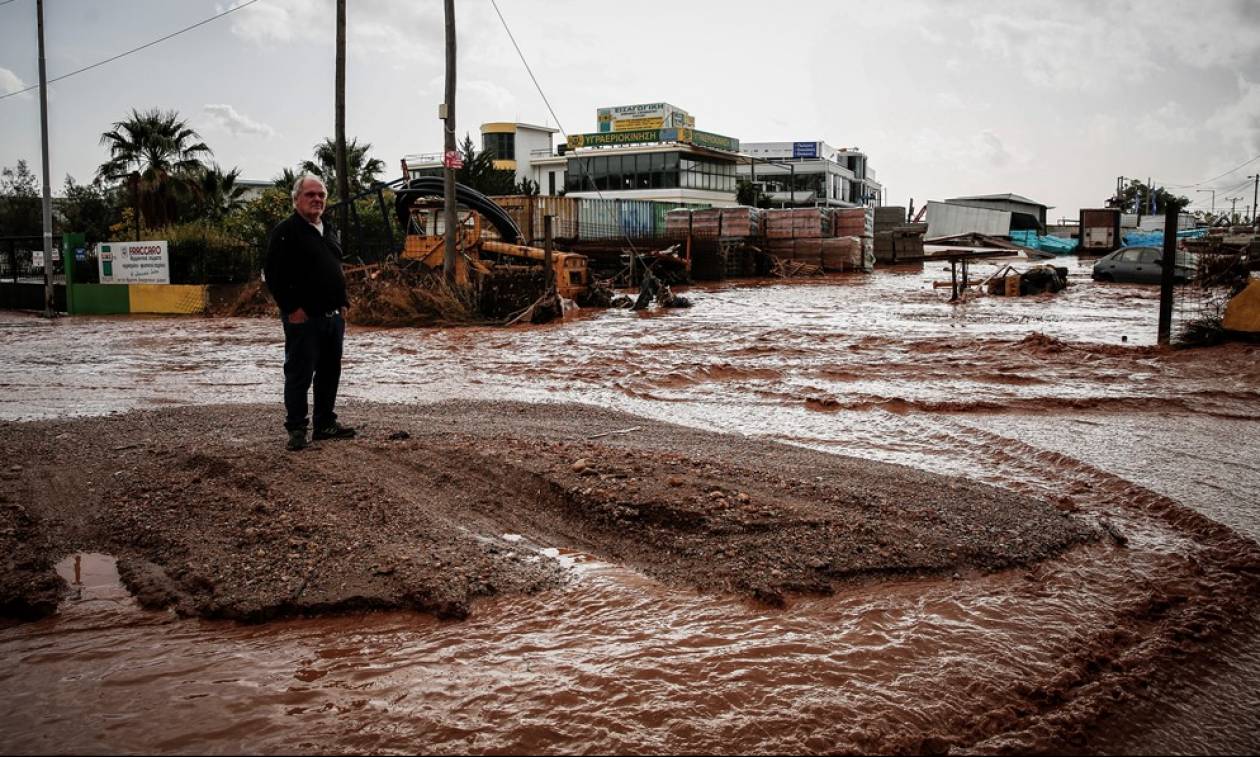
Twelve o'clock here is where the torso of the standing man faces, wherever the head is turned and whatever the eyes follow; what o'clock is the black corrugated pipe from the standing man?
The black corrugated pipe is roughly at 8 o'clock from the standing man.

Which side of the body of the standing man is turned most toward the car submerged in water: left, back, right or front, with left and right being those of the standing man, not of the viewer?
left

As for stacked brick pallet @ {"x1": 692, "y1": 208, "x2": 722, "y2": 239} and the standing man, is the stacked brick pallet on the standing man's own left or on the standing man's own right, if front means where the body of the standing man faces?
on the standing man's own left

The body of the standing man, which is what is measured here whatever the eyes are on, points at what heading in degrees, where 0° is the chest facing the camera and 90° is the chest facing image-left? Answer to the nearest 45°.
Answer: approximately 315°

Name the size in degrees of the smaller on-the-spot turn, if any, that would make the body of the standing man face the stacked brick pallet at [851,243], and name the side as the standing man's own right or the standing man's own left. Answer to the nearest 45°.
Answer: approximately 90° to the standing man's own left

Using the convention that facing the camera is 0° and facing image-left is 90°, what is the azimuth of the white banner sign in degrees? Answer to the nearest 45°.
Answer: approximately 0°

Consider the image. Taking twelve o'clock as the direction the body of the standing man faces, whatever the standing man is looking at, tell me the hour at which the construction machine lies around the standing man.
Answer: The construction machine is roughly at 8 o'clock from the standing man.

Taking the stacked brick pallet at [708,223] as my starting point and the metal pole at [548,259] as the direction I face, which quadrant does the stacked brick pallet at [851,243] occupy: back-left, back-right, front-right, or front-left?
back-left
